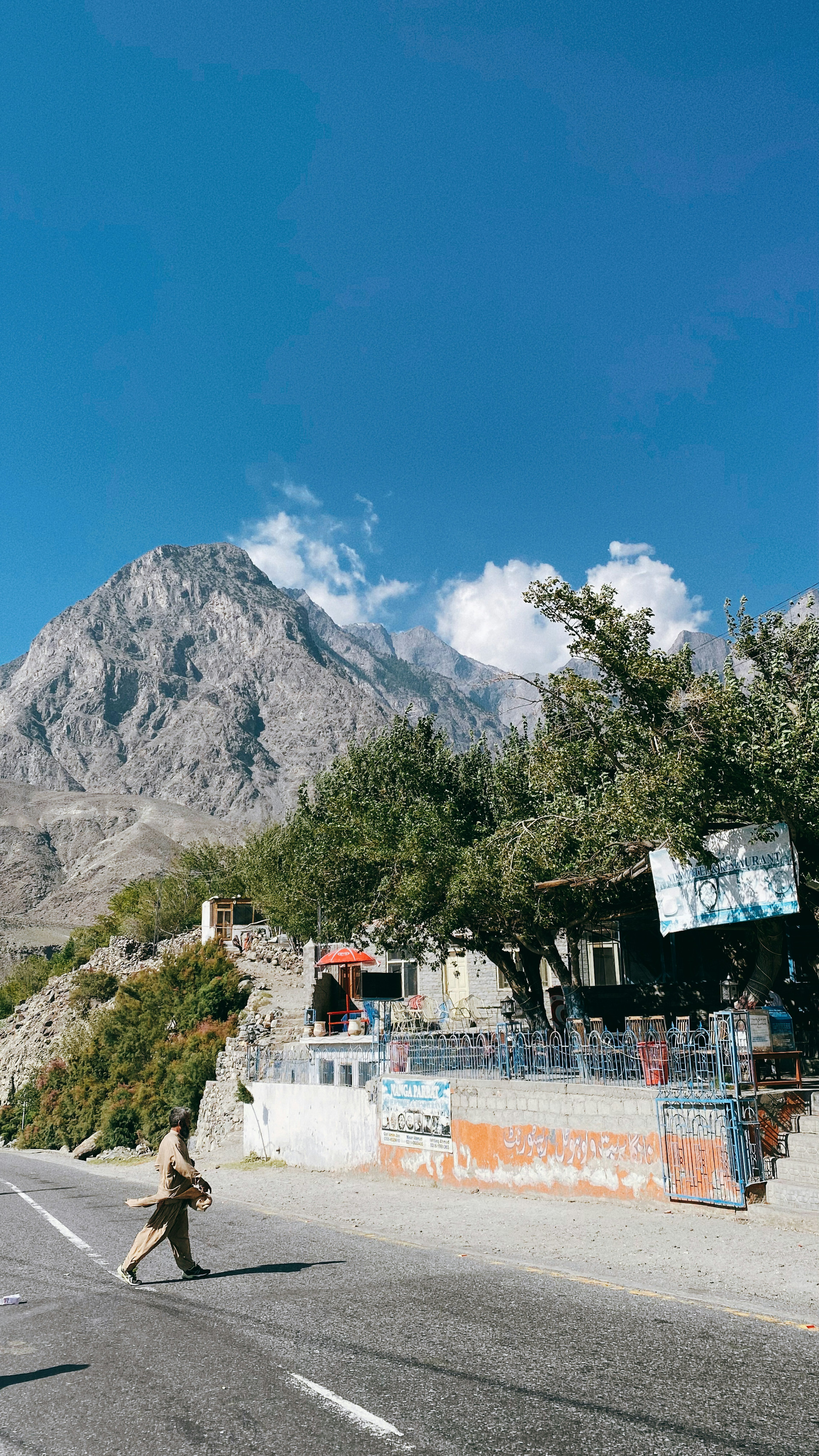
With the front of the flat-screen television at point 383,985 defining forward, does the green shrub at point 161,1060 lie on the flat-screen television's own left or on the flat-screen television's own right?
on the flat-screen television's own right

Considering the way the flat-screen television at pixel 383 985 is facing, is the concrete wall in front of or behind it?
in front

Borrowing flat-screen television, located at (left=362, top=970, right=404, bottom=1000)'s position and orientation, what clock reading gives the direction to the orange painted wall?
The orange painted wall is roughly at 12 o'clock from the flat-screen television.

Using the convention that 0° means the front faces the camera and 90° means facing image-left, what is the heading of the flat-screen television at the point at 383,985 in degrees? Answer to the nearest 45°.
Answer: approximately 0°

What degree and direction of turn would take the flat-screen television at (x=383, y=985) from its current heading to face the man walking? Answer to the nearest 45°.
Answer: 0° — it already faces them
